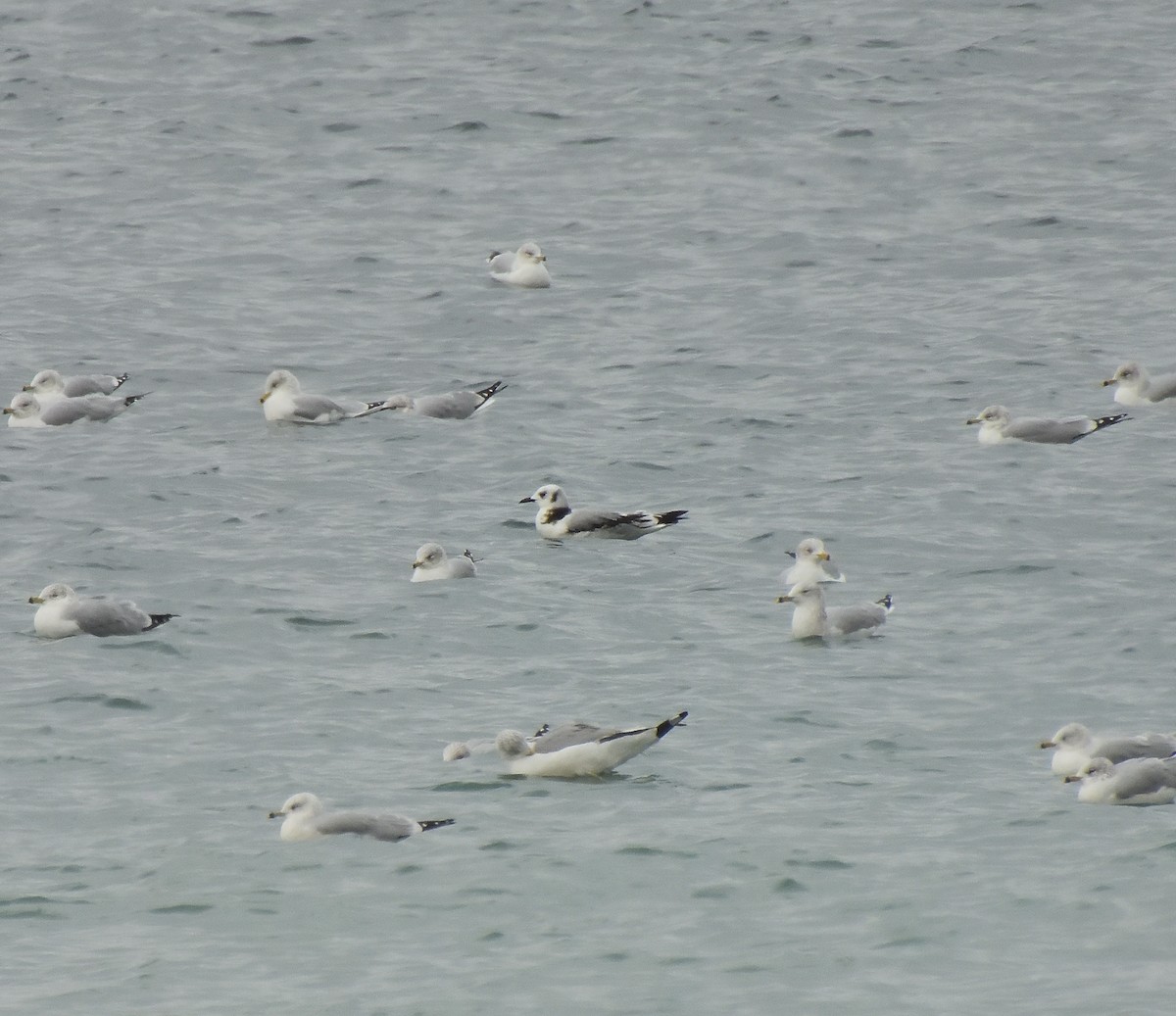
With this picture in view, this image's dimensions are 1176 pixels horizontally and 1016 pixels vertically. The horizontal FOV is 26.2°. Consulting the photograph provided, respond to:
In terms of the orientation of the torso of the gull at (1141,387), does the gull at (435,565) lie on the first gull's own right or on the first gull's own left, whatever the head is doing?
on the first gull's own left

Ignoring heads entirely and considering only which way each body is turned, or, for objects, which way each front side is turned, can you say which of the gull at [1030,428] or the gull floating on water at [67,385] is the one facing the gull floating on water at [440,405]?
the gull

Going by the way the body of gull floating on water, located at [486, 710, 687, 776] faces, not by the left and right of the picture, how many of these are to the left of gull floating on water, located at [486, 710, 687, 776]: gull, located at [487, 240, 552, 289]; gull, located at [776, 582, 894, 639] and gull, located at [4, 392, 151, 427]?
0

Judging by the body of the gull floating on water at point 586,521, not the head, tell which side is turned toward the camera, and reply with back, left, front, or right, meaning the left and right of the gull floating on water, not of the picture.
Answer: left

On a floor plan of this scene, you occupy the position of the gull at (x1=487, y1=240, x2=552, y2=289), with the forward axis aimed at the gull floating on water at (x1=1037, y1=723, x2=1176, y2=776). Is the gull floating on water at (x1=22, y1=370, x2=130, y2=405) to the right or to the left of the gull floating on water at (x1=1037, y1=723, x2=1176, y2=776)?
right

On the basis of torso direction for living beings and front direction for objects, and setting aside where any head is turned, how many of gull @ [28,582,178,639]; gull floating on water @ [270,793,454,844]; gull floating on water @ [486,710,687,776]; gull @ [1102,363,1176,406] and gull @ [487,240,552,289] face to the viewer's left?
4

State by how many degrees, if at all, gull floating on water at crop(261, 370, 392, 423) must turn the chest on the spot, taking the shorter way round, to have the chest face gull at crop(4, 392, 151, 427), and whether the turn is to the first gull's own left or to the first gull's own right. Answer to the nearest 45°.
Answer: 0° — it already faces it

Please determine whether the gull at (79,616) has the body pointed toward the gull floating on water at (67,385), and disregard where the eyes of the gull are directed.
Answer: no

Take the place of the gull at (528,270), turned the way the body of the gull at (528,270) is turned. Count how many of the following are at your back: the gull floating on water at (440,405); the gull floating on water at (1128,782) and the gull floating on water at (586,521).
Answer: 0

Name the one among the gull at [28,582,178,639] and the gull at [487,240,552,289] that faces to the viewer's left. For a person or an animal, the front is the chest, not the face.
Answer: the gull at [28,582,178,639]

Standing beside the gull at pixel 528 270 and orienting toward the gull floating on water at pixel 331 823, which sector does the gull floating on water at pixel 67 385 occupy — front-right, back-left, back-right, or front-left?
front-right

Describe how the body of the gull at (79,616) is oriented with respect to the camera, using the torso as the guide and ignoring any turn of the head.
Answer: to the viewer's left

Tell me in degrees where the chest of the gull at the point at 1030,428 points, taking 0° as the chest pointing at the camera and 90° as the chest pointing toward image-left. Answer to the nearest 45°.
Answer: approximately 90°

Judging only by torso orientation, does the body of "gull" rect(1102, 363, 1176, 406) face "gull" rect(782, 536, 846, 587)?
no

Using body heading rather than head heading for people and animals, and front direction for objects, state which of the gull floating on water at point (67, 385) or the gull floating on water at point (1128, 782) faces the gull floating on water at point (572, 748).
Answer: the gull floating on water at point (1128, 782)

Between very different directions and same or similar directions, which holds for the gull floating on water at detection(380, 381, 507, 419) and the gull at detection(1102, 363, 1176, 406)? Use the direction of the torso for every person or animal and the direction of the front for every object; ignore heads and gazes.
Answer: same or similar directions

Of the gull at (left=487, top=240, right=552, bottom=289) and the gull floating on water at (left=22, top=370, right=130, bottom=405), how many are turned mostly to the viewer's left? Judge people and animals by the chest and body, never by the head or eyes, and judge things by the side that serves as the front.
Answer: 1

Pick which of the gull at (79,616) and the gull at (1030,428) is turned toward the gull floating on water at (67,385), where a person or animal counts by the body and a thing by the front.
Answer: the gull at (1030,428)

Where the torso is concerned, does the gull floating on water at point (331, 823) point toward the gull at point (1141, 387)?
no

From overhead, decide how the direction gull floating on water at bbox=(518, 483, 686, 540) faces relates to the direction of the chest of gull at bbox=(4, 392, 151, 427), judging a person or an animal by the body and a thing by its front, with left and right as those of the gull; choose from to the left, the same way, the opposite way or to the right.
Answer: the same way

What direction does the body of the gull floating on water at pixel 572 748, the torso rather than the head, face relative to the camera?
to the viewer's left

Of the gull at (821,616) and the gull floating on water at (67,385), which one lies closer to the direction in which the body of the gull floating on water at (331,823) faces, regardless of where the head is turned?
the gull floating on water

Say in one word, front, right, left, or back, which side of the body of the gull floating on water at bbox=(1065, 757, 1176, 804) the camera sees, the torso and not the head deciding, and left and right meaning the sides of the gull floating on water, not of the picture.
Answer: left
